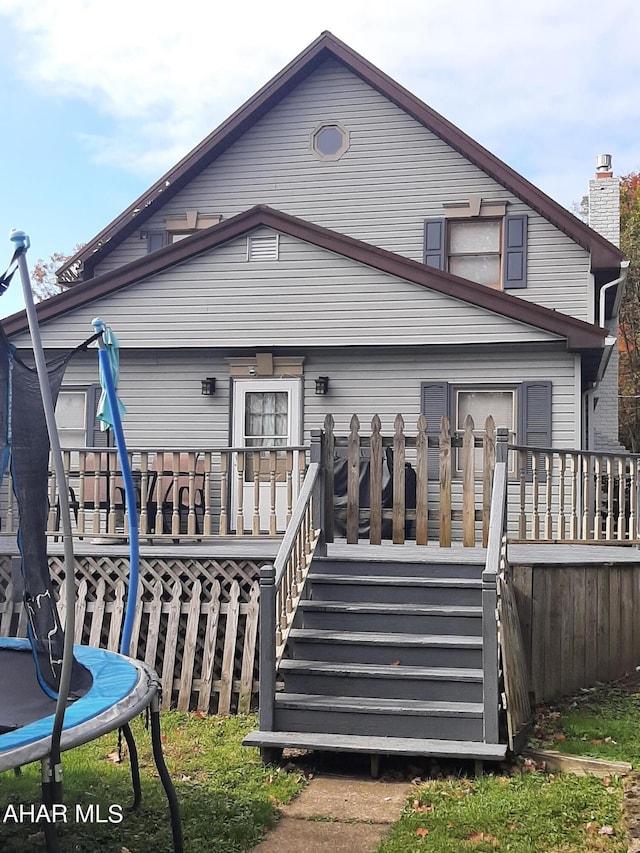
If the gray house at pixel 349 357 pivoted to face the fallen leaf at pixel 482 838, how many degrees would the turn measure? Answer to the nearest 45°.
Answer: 0° — it already faces it

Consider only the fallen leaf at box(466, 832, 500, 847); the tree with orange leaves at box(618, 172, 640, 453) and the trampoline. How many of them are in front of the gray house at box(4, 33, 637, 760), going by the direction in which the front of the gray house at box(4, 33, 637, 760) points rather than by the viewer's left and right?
2

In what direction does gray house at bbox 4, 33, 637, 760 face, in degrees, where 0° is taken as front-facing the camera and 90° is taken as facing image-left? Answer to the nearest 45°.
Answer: approximately 0°

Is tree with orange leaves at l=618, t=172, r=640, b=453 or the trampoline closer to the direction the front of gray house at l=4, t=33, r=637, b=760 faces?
the trampoline

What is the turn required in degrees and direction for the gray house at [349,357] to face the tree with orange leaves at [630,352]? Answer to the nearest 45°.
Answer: approximately 135° to its left

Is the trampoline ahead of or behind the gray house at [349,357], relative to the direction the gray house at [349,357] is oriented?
ahead

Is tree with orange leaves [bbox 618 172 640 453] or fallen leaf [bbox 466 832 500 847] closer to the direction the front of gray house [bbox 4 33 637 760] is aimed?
the fallen leaf
